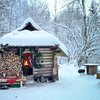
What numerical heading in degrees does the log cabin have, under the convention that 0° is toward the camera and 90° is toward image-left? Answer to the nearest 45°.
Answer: approximately 0°
